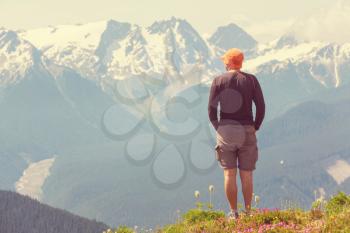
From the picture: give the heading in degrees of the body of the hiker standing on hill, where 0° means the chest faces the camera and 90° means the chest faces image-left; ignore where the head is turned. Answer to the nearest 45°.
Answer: approximately 180°
